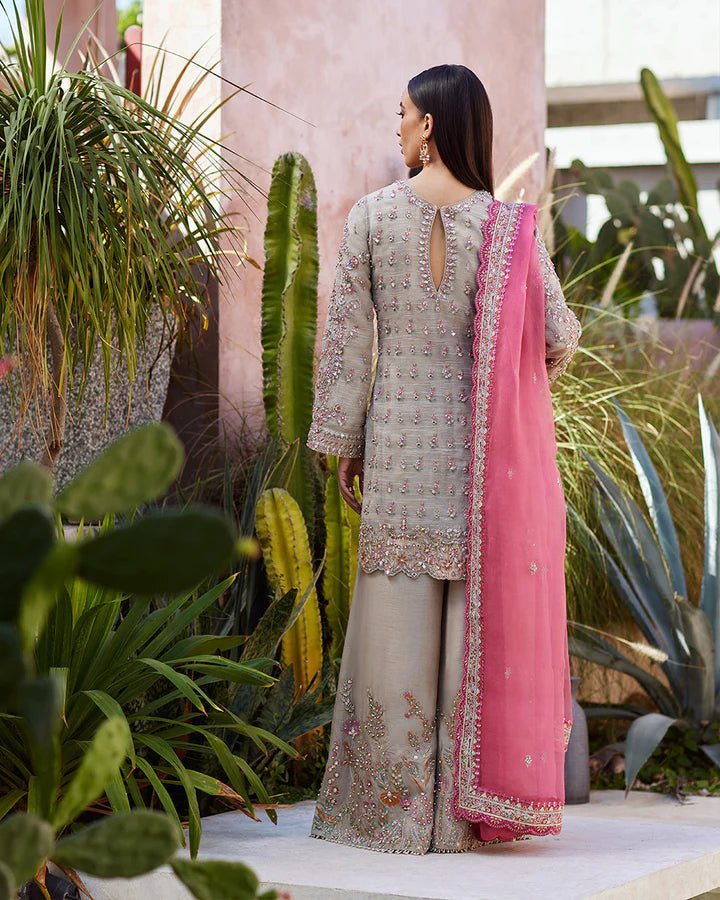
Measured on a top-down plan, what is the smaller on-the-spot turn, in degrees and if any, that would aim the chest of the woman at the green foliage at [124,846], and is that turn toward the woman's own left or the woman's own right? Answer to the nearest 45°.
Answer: approximately 180°

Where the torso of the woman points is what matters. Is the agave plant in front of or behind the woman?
in front

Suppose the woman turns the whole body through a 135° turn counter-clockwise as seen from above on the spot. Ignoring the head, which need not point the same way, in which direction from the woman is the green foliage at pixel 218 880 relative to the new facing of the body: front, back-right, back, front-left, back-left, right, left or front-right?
front-left

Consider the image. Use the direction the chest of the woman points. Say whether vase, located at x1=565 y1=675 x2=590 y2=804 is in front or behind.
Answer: in front

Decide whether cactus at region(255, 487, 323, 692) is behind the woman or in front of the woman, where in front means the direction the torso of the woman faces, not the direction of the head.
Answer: in front

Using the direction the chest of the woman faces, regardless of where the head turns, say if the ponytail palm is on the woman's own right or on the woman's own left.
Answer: on the woman's own left

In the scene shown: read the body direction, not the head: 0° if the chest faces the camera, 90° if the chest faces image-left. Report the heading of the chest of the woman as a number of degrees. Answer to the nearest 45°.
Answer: approximately 180°

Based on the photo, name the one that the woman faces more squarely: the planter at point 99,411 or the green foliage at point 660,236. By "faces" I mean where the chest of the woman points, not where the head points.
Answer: the green foliage

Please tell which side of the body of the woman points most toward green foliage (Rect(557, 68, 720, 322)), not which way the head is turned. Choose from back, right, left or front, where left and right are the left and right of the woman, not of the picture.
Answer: front
